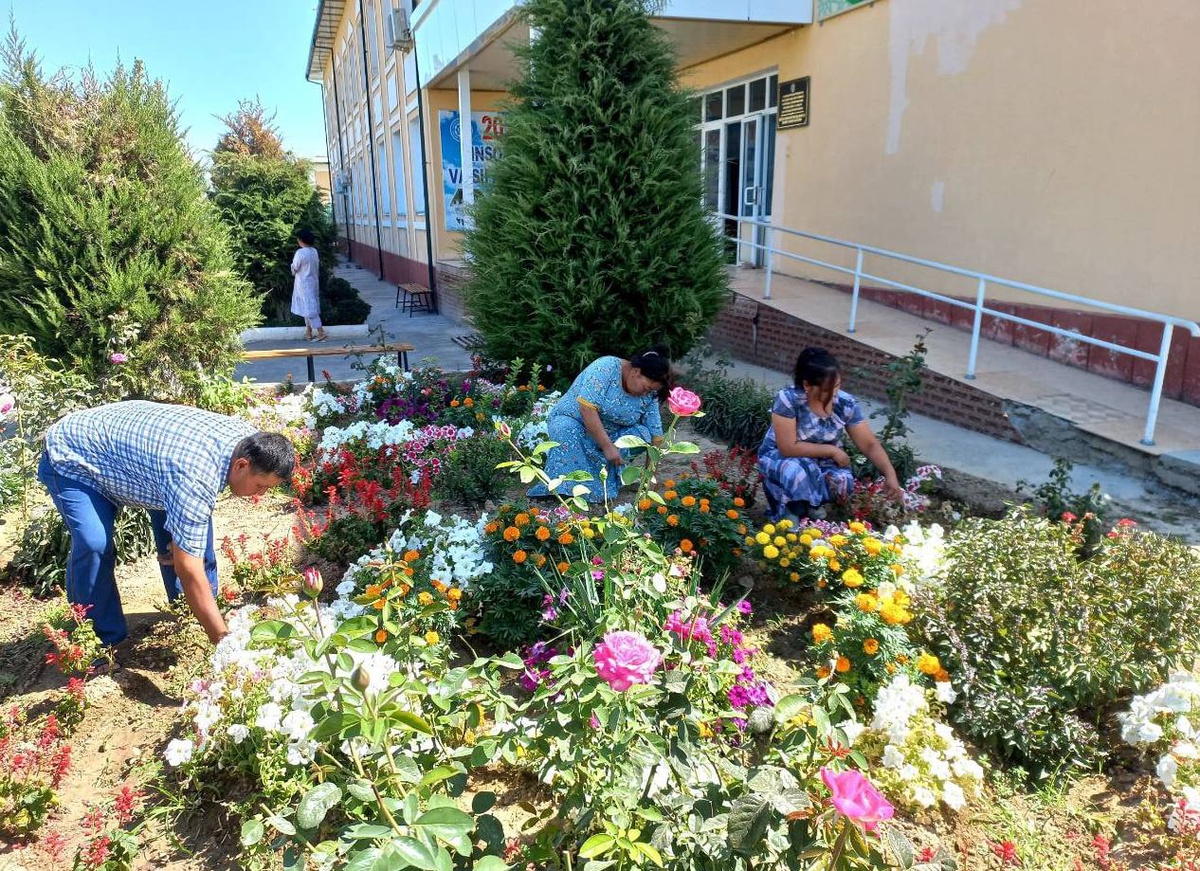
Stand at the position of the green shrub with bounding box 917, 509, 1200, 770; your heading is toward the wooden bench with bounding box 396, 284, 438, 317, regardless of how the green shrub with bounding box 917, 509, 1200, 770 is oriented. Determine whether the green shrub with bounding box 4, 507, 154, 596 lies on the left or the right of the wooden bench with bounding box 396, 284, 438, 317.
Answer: left

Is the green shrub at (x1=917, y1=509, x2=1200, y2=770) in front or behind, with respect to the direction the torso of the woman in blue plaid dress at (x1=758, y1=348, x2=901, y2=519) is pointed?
in front

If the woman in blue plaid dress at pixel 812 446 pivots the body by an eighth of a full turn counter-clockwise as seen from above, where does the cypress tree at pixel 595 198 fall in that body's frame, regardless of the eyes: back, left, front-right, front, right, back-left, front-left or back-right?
back-left

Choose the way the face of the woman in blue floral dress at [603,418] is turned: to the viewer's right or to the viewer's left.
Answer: to the viewer's right

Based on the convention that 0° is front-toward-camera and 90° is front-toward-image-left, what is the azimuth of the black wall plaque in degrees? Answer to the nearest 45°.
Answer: approximately 45°

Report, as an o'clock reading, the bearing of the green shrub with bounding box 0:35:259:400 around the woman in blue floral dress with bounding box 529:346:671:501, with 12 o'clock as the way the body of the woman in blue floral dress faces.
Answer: The green shrub is roughly at 5 o'clock from the woman in blue floral dress.

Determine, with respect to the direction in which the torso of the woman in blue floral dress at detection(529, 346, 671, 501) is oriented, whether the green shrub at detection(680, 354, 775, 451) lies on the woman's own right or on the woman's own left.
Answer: on the woman's own left

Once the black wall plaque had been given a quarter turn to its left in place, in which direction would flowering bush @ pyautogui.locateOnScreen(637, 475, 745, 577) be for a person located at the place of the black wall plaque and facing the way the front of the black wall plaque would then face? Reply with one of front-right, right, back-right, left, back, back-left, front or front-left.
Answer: front-right

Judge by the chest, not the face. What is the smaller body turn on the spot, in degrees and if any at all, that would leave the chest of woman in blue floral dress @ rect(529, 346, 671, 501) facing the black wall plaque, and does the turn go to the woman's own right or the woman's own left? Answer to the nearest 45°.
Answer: approximately 135° to the woman's own left

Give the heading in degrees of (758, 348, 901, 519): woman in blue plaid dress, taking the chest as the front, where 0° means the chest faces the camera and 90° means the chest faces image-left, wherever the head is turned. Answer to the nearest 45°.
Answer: approximately 315°

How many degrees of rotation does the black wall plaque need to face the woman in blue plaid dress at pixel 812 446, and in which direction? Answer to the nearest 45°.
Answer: approximately 45° to its left

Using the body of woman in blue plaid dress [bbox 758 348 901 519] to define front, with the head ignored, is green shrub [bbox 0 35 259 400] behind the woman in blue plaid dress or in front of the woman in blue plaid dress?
behind

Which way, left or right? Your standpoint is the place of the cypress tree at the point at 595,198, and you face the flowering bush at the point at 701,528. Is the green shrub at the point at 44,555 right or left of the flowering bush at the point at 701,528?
right

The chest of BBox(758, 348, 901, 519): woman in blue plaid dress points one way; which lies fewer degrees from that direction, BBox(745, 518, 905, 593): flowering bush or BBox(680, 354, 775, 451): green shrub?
the flowering bush

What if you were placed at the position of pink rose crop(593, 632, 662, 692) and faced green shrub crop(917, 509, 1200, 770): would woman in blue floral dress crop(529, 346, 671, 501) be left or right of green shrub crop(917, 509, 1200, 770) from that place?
left

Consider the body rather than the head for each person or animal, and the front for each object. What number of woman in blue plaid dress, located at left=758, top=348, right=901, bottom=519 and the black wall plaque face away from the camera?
0
